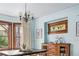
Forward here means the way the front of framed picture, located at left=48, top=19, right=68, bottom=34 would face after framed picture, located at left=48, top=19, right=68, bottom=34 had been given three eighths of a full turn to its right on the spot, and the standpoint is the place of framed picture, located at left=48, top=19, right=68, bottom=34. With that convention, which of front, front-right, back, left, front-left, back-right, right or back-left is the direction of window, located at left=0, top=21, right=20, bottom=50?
left

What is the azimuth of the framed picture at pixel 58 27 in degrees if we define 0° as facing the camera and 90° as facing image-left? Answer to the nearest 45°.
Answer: approximately 45°
